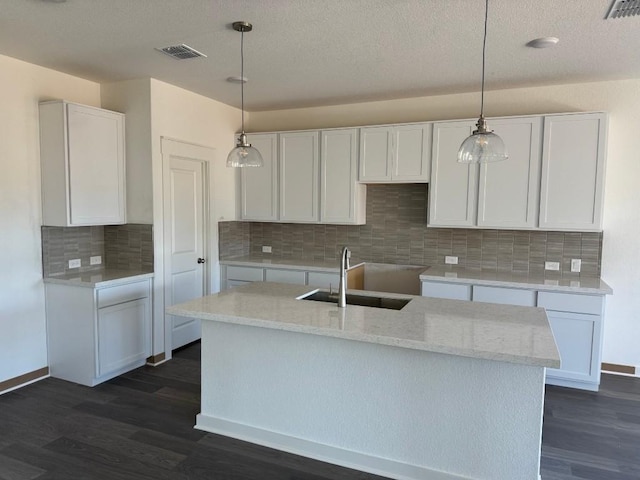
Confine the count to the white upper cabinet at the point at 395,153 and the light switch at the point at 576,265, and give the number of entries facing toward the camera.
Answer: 2

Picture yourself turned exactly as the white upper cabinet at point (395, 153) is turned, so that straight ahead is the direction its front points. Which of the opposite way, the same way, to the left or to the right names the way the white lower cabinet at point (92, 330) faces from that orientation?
to the left

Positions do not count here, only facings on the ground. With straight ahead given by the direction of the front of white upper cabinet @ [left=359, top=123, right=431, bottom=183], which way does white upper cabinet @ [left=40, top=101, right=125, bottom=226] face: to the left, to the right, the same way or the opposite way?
to the left

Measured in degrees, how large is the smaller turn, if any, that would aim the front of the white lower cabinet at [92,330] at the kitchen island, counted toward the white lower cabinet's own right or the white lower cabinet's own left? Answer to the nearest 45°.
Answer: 0° — it already faces it
